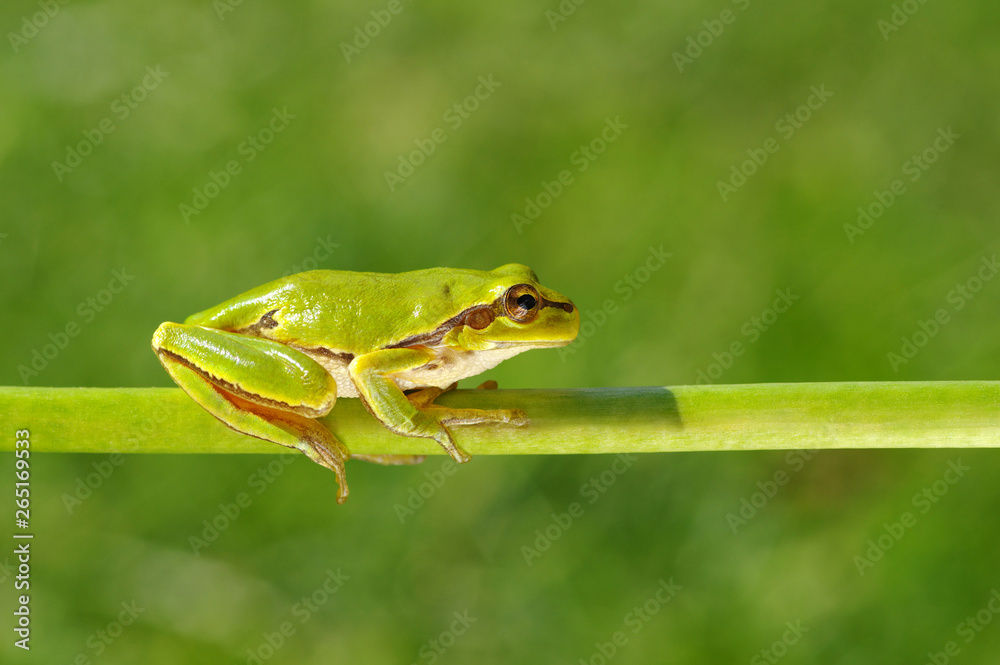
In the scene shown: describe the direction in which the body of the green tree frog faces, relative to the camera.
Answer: to the viewer's right
